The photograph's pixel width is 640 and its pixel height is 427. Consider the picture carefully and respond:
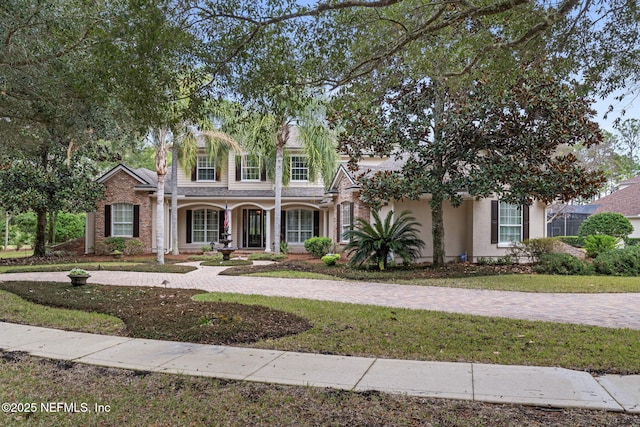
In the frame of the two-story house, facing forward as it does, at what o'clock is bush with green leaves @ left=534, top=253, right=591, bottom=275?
The bush with green leaves is roughly at 10 o'clock from the two-story house.

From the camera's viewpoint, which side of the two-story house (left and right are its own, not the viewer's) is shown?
front

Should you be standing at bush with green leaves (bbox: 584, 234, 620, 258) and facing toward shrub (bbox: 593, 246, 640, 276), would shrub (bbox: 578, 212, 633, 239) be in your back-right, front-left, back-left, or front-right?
back-left

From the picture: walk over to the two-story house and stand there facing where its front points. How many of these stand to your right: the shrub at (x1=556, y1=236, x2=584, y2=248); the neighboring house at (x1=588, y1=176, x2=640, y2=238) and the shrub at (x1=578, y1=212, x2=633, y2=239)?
0

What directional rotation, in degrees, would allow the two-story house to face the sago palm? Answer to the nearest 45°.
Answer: approximately 45° to its left

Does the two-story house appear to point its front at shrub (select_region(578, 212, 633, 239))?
no

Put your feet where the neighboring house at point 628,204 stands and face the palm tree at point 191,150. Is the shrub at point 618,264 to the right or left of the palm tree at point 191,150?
left

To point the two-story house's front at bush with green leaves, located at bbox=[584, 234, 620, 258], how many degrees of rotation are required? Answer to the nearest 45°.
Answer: approximately 45° to its left

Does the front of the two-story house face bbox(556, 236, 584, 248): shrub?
no

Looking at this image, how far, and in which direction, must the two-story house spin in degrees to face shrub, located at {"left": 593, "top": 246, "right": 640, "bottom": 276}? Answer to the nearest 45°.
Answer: approximately 45° to its left

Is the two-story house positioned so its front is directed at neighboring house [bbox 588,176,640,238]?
no

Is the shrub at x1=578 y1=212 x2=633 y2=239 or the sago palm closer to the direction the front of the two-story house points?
the sago palm

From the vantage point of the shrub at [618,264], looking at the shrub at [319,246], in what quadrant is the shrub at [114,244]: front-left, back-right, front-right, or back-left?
front-left
